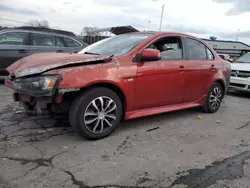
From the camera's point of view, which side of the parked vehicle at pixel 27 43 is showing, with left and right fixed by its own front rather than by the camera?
left

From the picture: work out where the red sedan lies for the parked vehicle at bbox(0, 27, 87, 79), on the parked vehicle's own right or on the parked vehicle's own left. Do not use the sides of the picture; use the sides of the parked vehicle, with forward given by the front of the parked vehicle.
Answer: on the parked vehicle's own left

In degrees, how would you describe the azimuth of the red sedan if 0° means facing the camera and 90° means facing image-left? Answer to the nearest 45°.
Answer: approximately 45°

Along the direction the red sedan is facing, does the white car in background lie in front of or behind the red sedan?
behind

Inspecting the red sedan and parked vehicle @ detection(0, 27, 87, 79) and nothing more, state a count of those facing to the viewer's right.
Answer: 0

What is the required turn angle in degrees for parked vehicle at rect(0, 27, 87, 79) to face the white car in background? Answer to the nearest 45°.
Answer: approximately 180°

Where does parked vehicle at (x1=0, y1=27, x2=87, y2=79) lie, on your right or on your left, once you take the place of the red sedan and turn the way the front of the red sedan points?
on your right
